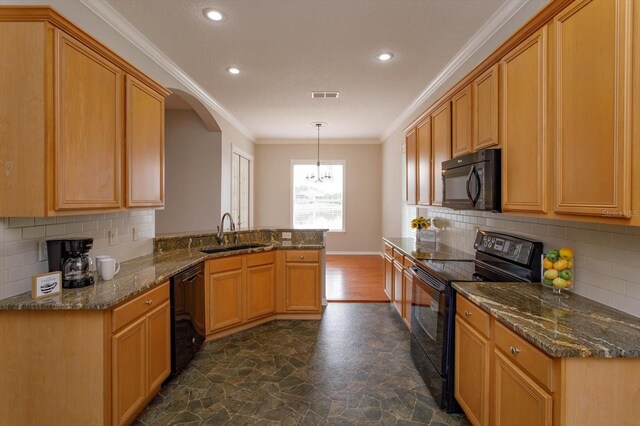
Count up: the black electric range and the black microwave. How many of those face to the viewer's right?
0

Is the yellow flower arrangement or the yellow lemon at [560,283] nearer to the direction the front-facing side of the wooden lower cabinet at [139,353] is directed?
the yellow lemon

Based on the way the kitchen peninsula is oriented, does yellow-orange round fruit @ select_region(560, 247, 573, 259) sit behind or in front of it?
in front

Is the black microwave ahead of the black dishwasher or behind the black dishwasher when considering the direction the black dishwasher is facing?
ahead

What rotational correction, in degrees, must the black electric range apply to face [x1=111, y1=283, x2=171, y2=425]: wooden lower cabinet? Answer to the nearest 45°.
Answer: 0° — it already faces it

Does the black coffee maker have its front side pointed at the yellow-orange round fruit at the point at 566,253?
yes

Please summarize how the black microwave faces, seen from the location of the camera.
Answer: facing the viewer and to the left of the viewer

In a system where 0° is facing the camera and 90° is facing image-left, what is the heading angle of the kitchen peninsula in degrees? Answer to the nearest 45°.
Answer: approximately 315°

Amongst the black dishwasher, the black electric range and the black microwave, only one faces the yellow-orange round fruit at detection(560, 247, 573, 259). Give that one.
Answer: the black dishwasher

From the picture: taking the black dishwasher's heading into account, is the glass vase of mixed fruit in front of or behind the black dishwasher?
in front

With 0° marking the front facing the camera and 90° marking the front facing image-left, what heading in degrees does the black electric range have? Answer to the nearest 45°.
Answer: approximately 45°

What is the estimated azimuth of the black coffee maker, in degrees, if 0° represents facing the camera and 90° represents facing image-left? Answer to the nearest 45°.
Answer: approximately 315°

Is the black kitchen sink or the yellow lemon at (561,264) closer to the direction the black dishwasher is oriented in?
the yellow lemon

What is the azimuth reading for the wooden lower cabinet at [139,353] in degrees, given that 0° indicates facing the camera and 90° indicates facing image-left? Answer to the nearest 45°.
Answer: approximately 315°

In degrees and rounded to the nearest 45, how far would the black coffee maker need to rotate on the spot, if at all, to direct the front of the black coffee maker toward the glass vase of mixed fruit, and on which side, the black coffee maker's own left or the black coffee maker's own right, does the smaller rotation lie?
0° — it already faces it
